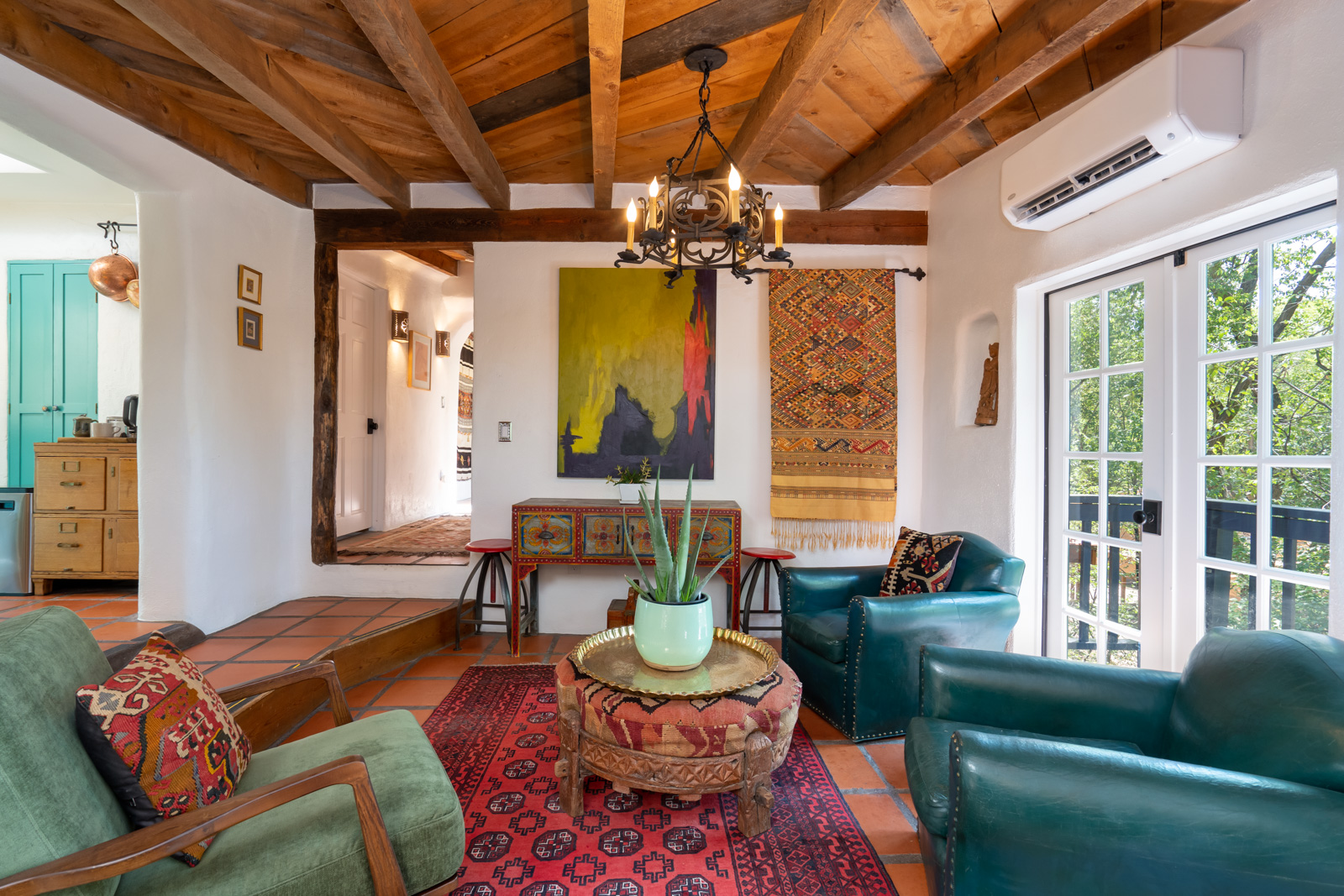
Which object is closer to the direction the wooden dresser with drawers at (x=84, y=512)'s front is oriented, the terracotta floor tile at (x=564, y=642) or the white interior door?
the terracotta floor tile

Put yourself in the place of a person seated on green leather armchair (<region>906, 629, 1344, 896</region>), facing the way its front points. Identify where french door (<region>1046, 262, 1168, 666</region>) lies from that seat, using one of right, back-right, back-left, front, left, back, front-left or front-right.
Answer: right

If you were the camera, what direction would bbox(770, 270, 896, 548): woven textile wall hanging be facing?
facing the viewer

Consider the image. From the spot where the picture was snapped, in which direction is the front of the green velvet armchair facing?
facing to the right of the viewer

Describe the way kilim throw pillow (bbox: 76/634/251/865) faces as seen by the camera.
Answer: facing the viewer and to the right of the viewer

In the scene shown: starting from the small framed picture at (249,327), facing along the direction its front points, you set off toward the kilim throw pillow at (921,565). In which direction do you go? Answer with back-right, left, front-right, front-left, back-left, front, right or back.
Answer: front

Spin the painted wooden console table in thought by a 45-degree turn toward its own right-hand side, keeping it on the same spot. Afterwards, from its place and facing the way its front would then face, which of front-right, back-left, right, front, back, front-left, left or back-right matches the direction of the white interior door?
right

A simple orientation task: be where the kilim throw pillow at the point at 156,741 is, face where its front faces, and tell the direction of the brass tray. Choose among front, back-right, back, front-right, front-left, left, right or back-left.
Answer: front-left

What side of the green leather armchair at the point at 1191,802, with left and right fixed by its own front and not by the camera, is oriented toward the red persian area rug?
front

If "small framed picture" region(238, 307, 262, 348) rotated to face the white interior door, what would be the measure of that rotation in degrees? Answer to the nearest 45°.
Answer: approximately 135° to its left

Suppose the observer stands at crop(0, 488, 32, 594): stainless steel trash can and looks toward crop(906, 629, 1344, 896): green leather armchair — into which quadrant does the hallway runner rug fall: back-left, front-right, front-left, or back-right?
front-left

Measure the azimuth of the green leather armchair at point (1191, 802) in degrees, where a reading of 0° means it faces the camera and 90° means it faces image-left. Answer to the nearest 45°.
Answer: approximately 90°

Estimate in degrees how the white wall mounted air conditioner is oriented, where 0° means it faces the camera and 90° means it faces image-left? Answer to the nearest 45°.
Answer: approximately 45°

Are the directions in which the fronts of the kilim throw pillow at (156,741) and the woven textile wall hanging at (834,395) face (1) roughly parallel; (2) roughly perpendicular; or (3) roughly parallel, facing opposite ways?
roughly perpendicular

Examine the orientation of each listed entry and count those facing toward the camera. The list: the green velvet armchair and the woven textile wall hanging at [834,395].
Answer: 1

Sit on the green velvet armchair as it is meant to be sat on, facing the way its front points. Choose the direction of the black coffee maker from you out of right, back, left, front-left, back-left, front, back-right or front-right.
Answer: left

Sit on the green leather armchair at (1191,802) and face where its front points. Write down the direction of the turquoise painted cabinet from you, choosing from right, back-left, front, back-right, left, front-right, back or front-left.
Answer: front

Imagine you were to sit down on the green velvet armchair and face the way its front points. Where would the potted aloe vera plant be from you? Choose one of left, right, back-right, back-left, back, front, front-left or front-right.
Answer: front

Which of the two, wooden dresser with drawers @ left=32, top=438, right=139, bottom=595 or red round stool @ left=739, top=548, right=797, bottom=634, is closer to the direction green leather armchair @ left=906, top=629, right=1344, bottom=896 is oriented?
the wooden dresser with drawers

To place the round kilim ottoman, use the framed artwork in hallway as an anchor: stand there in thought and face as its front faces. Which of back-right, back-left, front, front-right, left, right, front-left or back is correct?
front-right

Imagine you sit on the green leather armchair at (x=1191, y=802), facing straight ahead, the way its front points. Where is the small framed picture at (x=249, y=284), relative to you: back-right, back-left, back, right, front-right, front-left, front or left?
front

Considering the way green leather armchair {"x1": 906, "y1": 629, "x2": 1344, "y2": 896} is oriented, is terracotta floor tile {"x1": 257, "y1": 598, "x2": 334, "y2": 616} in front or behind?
in front

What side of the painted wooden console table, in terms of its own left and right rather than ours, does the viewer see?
front
